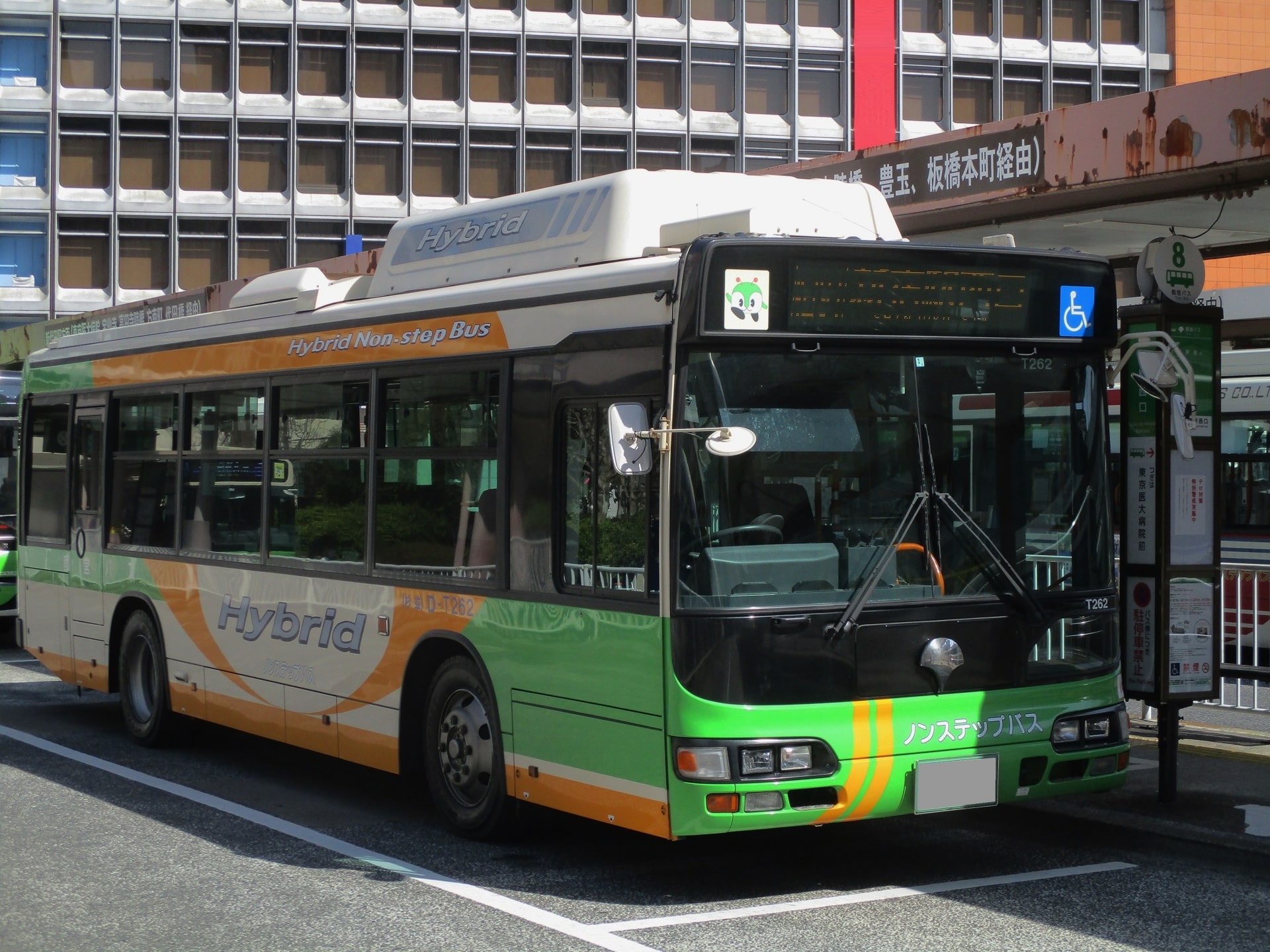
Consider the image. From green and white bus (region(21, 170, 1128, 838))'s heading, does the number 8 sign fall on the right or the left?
on its left

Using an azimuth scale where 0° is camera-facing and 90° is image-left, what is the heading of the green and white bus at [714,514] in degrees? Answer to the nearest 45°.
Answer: approximately 315°

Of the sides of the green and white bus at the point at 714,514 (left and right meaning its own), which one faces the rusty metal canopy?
left

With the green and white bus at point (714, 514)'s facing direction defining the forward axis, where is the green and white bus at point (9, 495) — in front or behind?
behind

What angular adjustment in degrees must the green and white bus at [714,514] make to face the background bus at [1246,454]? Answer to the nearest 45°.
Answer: approximately 90° to its left

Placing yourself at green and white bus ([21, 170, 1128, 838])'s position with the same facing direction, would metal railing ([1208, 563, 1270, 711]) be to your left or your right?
on your left

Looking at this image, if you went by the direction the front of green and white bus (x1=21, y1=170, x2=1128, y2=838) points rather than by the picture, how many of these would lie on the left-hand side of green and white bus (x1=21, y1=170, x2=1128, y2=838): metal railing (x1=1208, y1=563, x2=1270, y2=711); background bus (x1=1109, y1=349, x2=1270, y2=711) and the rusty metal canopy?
3
